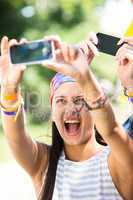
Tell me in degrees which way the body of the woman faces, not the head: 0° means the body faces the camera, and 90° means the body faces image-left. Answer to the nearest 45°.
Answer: approximately 0°
